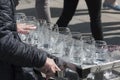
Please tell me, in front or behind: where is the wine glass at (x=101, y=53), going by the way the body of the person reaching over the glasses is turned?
in front
